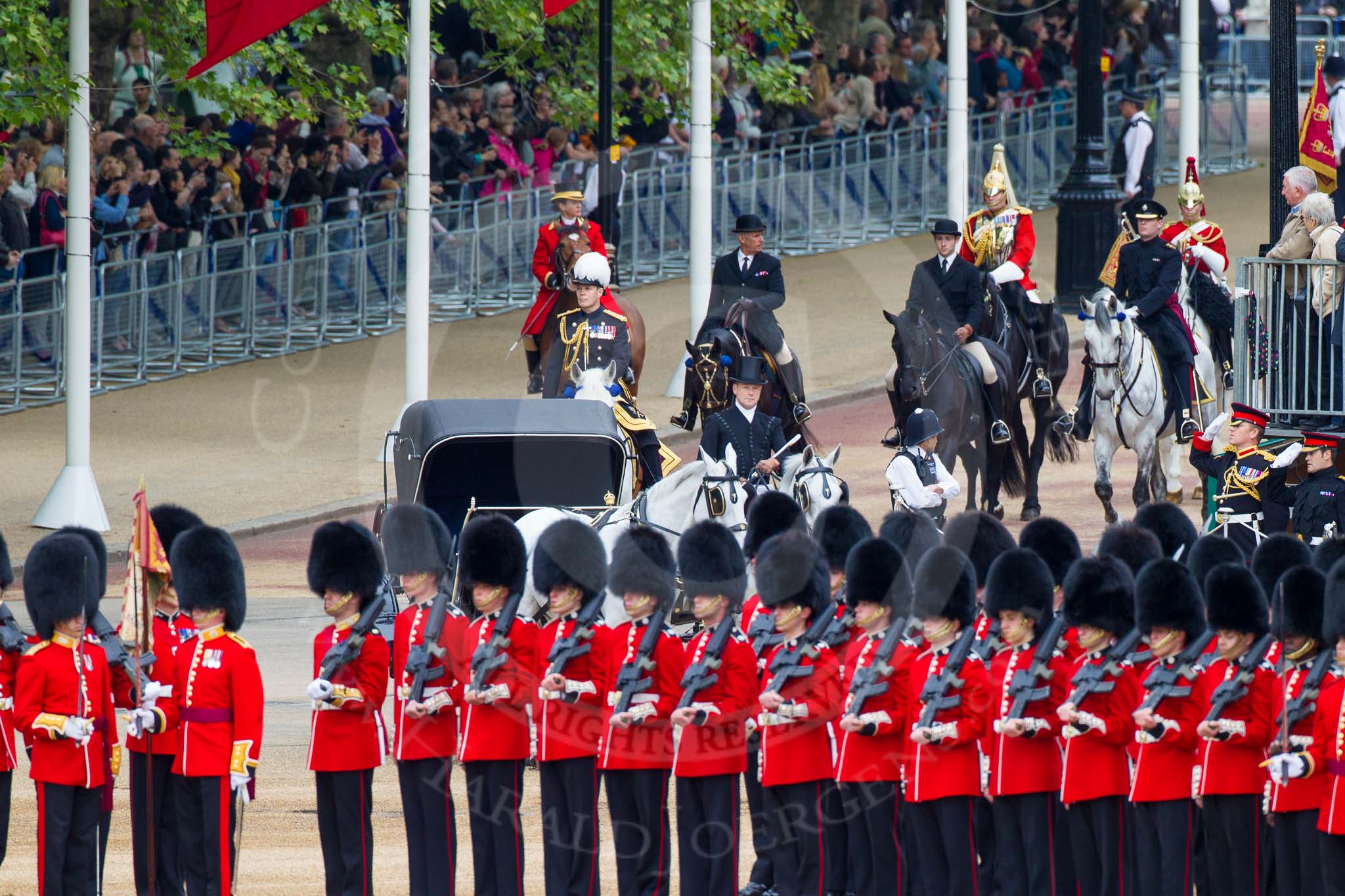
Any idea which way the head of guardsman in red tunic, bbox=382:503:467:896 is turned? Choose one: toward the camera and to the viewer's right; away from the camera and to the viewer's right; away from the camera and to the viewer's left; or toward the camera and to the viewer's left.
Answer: toward the camera and to the viewer's left

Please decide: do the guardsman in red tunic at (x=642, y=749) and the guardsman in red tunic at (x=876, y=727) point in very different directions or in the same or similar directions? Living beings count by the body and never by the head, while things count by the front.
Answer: same or similar directions

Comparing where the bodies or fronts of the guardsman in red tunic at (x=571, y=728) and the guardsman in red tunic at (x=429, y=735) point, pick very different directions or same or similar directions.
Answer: same or similar directions

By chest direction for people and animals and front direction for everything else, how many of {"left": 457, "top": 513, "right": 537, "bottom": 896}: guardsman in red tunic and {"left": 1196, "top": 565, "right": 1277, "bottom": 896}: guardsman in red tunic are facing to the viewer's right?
0

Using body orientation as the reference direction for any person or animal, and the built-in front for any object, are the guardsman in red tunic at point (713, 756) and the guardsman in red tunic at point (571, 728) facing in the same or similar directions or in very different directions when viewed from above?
same or similar directions

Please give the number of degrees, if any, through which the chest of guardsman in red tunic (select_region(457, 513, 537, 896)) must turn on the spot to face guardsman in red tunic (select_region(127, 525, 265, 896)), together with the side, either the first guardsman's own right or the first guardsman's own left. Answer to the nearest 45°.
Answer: approximately 45° to the first guardsman's own right

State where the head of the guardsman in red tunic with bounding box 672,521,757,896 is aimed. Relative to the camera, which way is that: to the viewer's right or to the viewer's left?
to the viewer's left

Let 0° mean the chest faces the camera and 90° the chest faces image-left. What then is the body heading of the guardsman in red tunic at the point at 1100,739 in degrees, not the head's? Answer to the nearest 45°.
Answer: approximately 45°

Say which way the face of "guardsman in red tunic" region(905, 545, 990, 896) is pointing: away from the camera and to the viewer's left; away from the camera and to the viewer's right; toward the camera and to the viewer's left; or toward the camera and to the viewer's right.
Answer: toward the camera and to the viewer's left

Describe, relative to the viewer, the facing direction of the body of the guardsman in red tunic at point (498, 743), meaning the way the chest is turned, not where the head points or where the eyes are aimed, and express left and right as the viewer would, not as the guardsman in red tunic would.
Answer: facing the viewer and to the left of the viewer

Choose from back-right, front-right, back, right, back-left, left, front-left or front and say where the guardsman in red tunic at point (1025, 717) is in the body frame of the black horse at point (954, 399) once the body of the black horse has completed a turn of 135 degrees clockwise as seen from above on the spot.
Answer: back

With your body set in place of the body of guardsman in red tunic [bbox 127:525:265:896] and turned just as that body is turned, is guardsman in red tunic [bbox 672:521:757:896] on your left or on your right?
on your left

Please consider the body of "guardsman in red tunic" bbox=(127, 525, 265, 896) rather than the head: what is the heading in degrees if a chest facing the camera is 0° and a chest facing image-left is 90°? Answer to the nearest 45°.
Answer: approximately 45°

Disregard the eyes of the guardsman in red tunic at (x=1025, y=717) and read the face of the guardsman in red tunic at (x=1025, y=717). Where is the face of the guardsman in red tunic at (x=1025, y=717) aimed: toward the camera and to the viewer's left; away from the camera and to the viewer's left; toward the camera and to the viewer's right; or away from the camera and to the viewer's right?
toward the camera and to the viewer's left

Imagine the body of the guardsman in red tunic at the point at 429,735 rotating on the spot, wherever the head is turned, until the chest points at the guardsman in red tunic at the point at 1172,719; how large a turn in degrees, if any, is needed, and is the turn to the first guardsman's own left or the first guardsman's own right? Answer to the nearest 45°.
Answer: approximately 135° to the first guardsman's own left

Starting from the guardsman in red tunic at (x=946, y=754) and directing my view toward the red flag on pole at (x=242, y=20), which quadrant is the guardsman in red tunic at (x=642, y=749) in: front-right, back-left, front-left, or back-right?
front-left

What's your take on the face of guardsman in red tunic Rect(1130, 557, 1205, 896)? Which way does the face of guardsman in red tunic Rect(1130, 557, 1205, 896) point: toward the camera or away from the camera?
toward the camera

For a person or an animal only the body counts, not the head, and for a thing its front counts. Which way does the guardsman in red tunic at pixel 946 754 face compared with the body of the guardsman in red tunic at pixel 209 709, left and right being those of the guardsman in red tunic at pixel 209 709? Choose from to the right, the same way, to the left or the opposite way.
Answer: the same way

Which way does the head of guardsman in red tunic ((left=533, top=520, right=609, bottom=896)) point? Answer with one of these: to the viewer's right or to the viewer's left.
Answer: to the viewer's left
